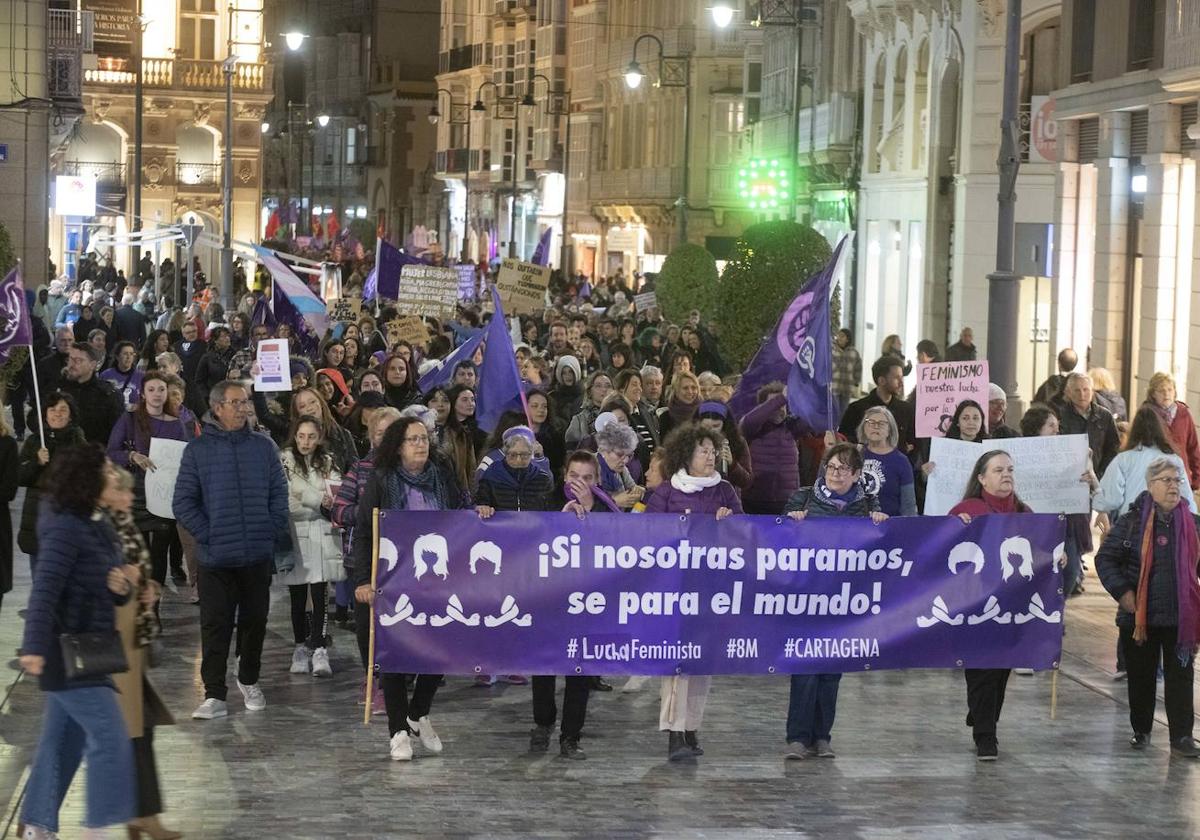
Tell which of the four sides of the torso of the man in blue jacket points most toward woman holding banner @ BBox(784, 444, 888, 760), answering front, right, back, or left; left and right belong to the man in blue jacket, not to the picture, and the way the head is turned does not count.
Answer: left

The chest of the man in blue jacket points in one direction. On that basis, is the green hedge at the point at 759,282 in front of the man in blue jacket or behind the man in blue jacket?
behind

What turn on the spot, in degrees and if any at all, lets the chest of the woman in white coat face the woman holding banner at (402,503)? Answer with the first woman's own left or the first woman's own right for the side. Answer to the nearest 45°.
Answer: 0° — they already face them

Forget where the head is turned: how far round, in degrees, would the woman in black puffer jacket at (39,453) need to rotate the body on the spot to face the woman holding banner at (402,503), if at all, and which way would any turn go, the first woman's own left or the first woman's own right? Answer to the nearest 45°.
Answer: approximately 45° to the first woman's own left

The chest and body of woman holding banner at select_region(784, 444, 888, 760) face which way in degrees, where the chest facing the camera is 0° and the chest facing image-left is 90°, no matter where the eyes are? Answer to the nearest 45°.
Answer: approximately 0°

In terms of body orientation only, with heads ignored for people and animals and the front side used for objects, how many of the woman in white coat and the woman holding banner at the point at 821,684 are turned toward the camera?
2

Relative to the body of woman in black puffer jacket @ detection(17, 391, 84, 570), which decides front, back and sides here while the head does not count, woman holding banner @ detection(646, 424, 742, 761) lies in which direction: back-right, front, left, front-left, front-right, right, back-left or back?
front-left

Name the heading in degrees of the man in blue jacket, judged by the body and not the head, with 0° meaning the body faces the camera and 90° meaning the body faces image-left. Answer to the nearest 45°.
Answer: approximately 0°
